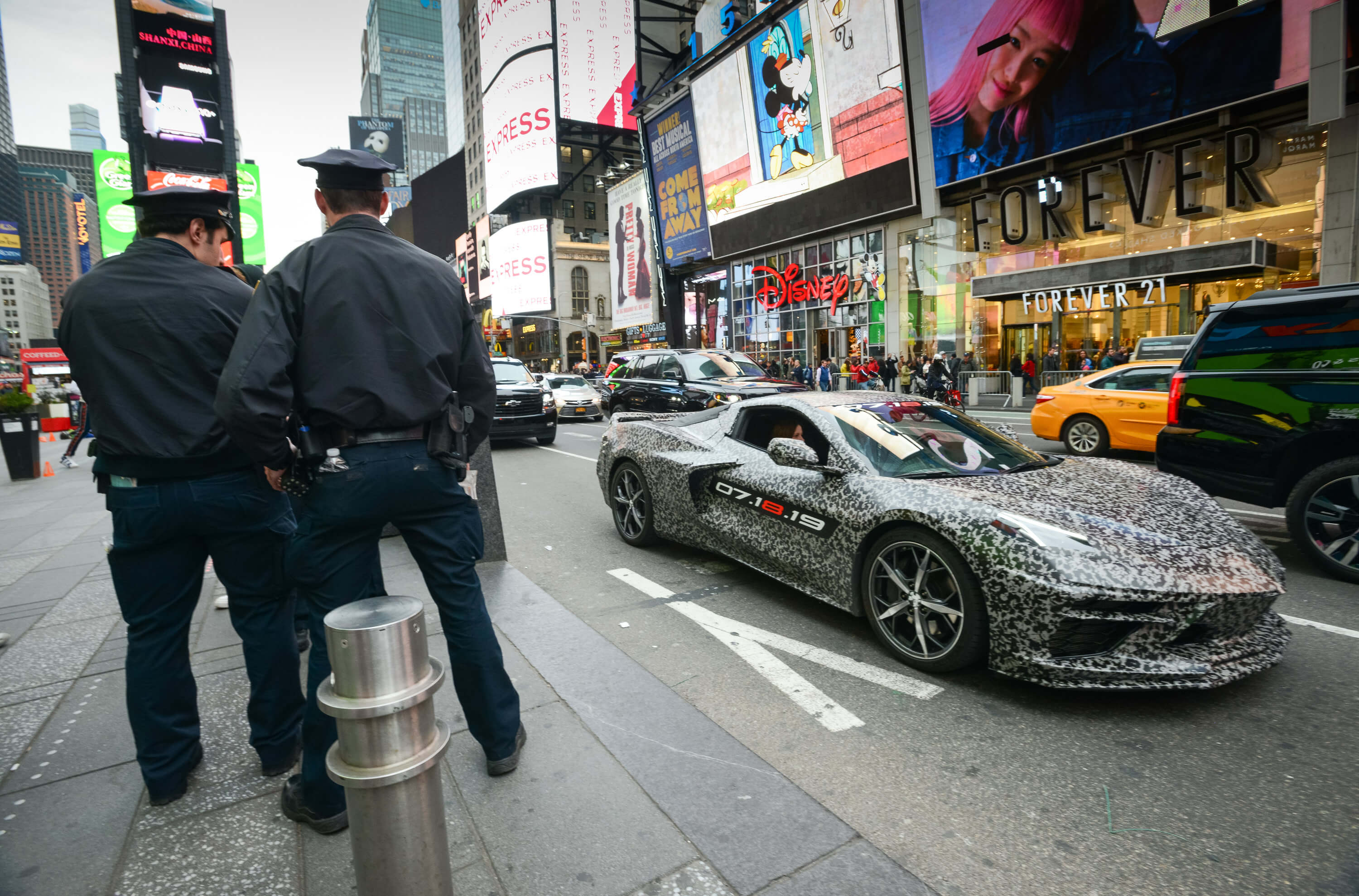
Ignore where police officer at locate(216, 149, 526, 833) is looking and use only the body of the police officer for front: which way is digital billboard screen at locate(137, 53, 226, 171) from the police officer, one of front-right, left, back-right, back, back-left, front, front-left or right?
front

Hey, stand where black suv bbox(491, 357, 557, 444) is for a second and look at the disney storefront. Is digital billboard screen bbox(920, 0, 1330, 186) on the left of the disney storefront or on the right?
right

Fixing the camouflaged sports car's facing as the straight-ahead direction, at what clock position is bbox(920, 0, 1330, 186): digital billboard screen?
The digital billboard screen is roughly at 8 o'clock from the camouflaged sports car.

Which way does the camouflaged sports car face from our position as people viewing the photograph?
facing the viewer and to the right of the viewer

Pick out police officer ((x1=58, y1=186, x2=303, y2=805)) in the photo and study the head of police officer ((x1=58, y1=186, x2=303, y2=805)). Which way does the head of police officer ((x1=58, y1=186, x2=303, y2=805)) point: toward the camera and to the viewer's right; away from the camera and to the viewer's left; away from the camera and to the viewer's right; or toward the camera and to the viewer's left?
away from the camera and to the viewer's right

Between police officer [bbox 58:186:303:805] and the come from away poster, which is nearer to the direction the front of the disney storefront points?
the police officer

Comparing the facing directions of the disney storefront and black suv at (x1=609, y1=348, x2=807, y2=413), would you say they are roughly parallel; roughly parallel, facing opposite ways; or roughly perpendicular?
roughly perpendicular

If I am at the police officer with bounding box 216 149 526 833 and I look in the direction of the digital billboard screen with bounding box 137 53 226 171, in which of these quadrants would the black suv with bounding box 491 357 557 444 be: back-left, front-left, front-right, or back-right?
front-right

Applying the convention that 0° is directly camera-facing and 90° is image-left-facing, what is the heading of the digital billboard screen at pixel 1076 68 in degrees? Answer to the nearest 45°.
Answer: approximately 45°

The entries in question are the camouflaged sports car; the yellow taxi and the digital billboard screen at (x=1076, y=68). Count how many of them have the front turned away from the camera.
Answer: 0

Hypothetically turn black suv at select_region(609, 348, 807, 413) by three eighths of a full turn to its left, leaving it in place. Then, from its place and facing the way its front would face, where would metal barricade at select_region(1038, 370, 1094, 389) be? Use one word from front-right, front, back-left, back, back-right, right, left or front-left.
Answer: front-right

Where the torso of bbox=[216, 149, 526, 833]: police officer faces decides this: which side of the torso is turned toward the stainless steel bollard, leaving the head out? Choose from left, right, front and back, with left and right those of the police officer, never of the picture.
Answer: back

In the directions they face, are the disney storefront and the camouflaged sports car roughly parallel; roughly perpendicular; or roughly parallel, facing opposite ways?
roughly perpendicular

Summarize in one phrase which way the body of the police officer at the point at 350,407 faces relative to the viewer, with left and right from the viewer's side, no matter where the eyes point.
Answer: facing away from the viewer

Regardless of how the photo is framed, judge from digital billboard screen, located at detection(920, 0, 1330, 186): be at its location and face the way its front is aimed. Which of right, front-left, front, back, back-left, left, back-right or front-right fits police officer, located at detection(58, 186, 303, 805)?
front-left
